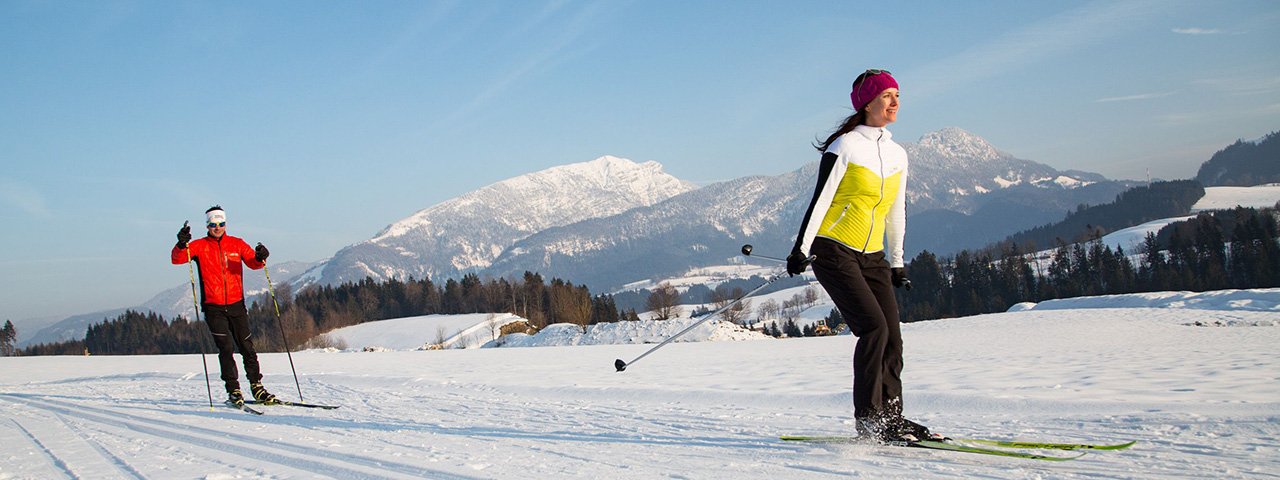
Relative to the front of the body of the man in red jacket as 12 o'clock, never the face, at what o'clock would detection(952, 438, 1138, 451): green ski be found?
The green ski is roughly at 11 o'clock from the man in red jacket.

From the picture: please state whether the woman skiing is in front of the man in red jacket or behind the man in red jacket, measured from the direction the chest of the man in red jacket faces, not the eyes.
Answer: in front

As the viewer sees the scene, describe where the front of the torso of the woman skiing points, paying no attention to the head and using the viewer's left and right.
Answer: facing the viewer and to the right of the viewer

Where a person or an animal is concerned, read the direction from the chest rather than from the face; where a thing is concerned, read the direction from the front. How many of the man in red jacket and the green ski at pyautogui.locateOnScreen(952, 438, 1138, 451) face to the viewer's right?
1

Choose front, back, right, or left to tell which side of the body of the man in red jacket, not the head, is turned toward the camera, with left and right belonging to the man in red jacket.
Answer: front

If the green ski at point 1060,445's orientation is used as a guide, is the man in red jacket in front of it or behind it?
behind

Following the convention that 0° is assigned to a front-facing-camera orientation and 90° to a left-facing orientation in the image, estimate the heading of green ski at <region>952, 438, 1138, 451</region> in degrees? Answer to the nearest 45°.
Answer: approximately 270°

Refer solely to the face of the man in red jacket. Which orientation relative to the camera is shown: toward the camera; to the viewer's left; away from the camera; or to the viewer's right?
toward the camera
